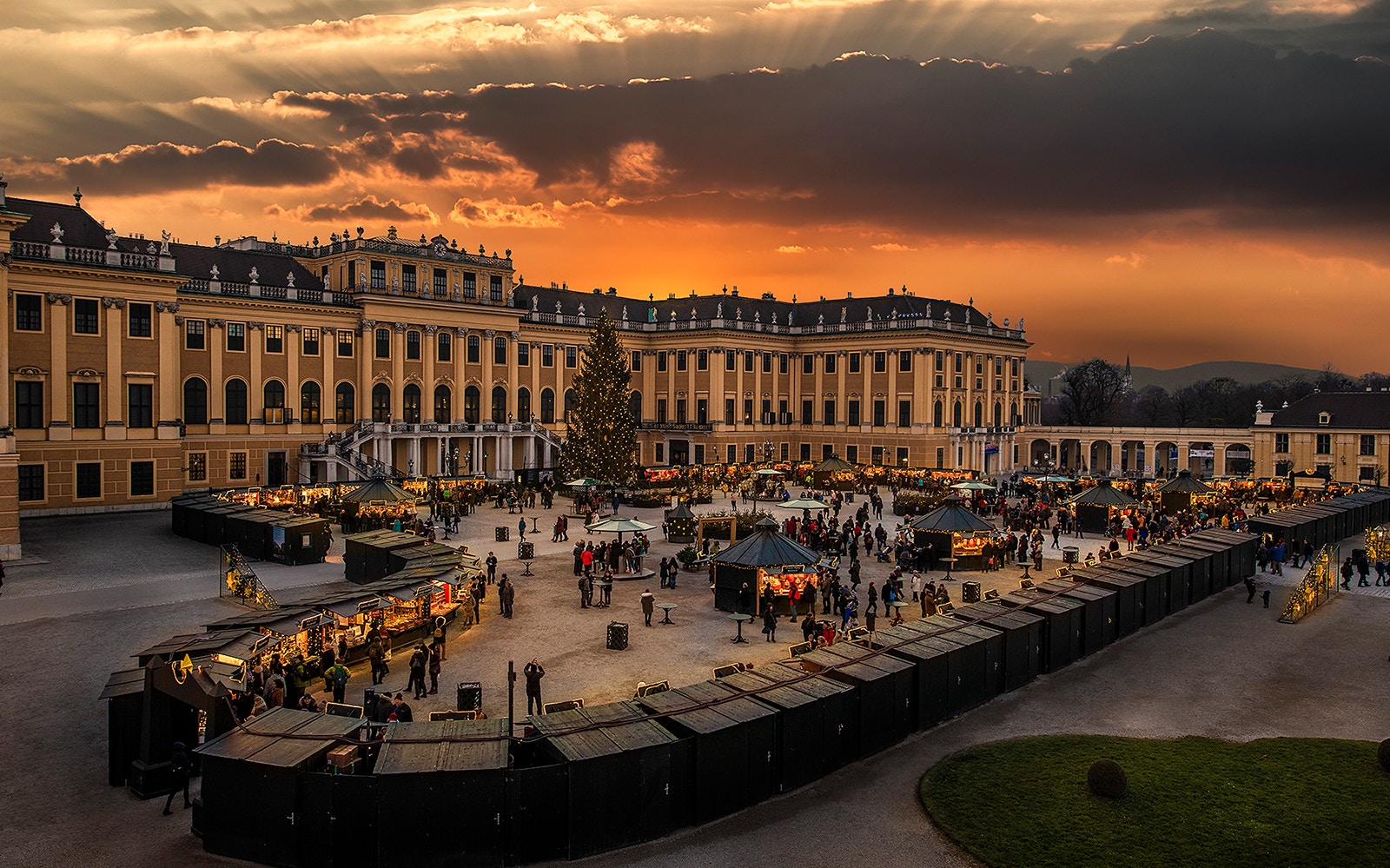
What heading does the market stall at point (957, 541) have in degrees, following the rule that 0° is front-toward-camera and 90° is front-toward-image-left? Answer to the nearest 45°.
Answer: approximately 315°

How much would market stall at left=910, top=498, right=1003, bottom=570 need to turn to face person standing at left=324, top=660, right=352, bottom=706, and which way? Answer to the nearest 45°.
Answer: approximately 90° to its right

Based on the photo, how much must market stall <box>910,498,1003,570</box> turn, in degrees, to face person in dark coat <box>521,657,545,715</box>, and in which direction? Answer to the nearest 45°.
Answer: approximately 45° to its right

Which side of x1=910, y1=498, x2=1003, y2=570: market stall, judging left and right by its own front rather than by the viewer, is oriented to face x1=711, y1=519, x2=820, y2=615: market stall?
right
